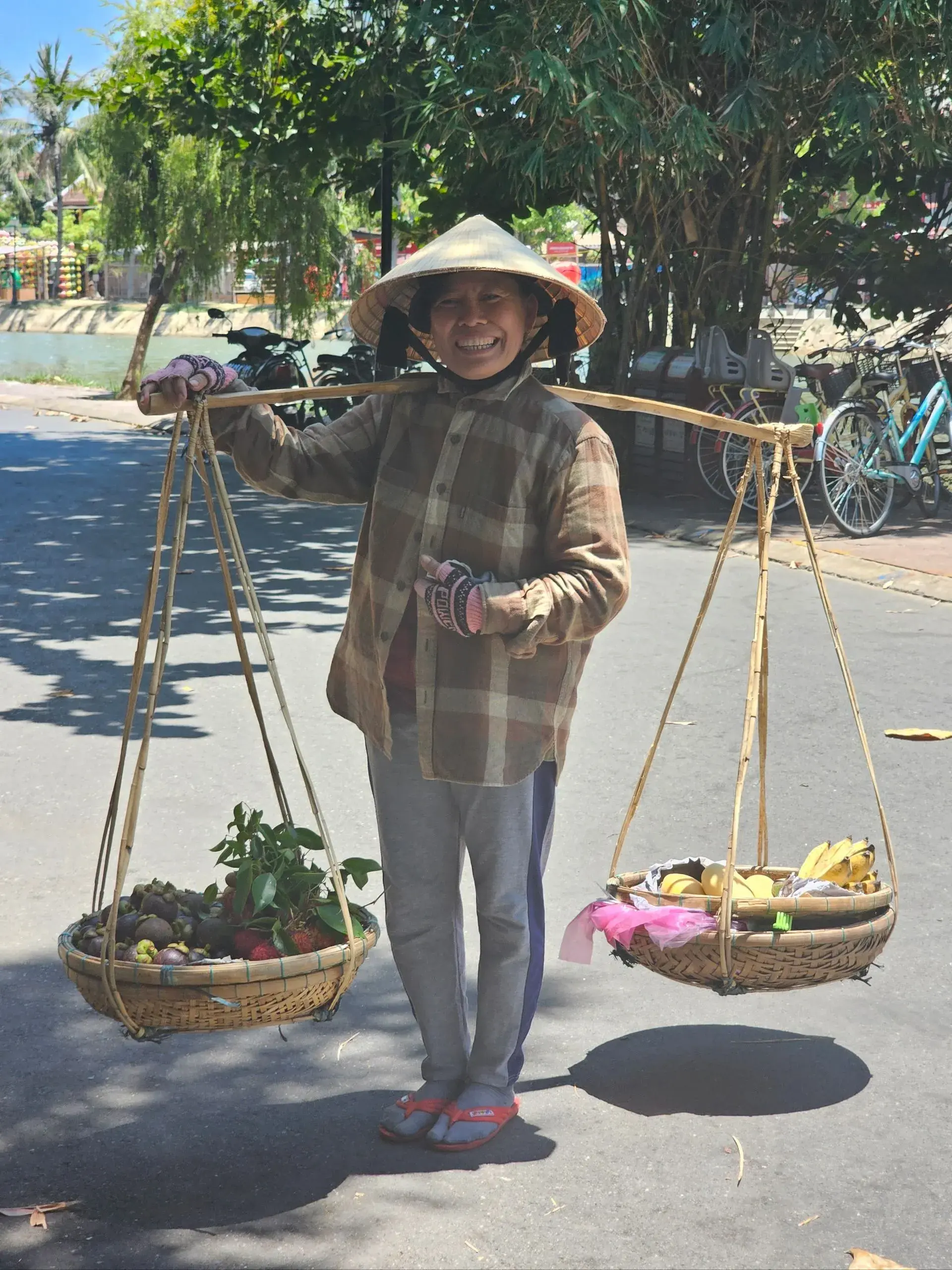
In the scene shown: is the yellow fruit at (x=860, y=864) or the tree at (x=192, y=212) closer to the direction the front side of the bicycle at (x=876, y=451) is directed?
the tree

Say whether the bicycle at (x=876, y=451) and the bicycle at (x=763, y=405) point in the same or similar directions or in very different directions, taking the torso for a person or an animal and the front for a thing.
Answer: same or similar directions

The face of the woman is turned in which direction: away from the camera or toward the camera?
toward the camera

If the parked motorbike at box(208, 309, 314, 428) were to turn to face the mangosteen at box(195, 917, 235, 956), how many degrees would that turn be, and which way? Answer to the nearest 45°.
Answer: approximately 135° to its left

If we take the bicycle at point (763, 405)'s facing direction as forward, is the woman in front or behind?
behind

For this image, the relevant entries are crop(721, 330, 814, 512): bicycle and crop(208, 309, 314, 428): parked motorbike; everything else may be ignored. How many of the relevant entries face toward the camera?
0

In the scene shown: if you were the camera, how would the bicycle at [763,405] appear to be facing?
facing away from the viewer and to the right of the viewer
